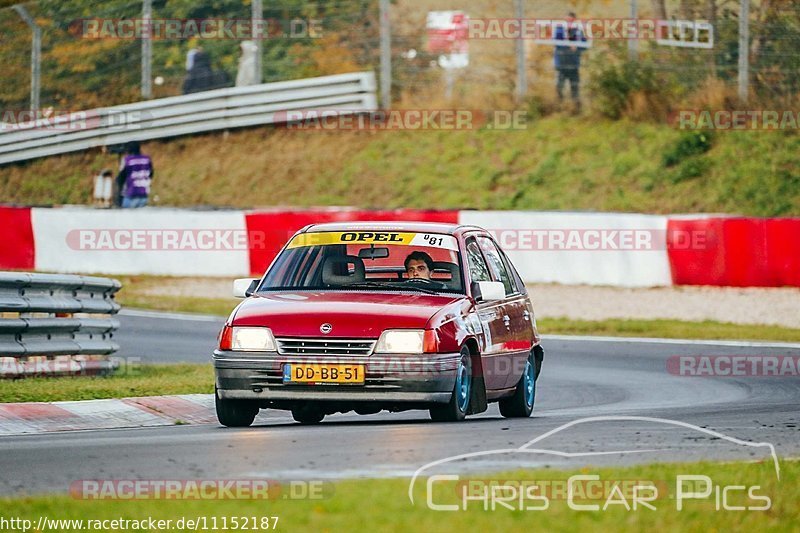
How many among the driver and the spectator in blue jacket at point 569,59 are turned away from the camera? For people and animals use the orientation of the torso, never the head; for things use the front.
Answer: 0

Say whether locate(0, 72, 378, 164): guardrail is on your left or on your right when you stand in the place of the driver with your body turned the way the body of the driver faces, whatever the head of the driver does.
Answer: on your right

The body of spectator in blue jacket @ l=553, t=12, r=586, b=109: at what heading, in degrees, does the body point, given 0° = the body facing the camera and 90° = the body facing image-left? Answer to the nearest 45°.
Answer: approximately 0°

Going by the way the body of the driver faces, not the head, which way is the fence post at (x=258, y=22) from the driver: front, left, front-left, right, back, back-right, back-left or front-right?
back-right

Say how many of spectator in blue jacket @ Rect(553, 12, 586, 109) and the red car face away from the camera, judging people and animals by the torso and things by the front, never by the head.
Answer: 0

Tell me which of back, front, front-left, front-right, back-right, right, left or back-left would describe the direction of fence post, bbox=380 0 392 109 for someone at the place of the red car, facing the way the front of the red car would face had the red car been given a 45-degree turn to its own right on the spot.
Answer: right

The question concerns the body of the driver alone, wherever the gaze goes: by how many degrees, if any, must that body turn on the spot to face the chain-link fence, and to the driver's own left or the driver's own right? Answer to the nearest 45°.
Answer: approximately 135° to the driver's own right

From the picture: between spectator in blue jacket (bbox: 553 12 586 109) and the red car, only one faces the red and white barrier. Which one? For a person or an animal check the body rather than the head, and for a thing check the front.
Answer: the spectator in blue jacket

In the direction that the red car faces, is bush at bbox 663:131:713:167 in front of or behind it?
behind

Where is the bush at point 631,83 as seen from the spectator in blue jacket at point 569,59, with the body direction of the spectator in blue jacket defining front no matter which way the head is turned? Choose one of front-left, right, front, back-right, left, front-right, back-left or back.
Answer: left

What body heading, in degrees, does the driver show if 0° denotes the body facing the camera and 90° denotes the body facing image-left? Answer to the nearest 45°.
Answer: approximately 45°

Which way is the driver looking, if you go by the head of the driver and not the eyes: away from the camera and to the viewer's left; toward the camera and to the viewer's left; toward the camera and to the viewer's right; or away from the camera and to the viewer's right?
toward the camera and to the viewer's left
